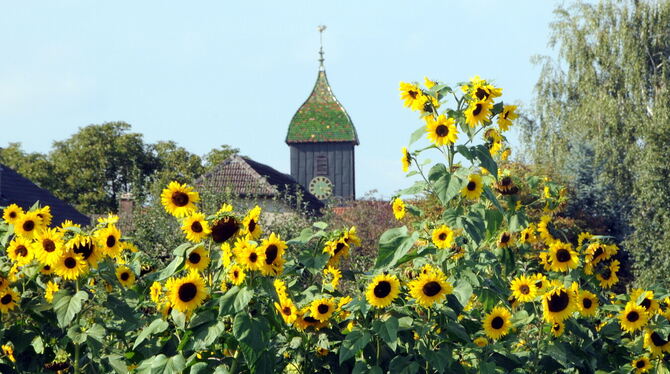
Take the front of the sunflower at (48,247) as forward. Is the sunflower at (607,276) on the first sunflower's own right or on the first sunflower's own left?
on the first sunflower's own left

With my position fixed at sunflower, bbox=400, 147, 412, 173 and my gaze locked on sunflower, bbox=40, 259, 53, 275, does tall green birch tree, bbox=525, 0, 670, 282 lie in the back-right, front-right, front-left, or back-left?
back-right

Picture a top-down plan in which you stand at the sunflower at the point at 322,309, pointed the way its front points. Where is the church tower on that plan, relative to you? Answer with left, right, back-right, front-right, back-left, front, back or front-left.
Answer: back

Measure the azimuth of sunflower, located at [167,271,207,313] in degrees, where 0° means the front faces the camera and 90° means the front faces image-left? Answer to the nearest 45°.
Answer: approximately 0°

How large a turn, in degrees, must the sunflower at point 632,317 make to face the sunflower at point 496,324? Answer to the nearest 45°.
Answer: approximately 45° to its right

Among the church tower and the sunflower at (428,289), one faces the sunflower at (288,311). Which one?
the church tower

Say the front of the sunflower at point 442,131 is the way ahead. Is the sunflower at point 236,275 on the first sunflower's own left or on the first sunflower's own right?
on the first sunflower's own right

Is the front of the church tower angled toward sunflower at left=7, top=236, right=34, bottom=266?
yes

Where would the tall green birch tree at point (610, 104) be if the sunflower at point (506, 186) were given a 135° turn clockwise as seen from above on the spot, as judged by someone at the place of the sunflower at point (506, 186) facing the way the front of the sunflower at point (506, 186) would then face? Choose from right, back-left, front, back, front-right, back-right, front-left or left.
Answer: front-right

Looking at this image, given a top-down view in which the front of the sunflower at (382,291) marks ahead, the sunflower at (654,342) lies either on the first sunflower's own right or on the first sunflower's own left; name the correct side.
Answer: on the first sunflower's own left

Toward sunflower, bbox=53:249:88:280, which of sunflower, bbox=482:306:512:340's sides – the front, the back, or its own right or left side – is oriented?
right

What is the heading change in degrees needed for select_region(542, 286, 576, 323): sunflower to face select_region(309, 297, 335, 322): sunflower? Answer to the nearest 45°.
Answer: approximately 45° to its right
